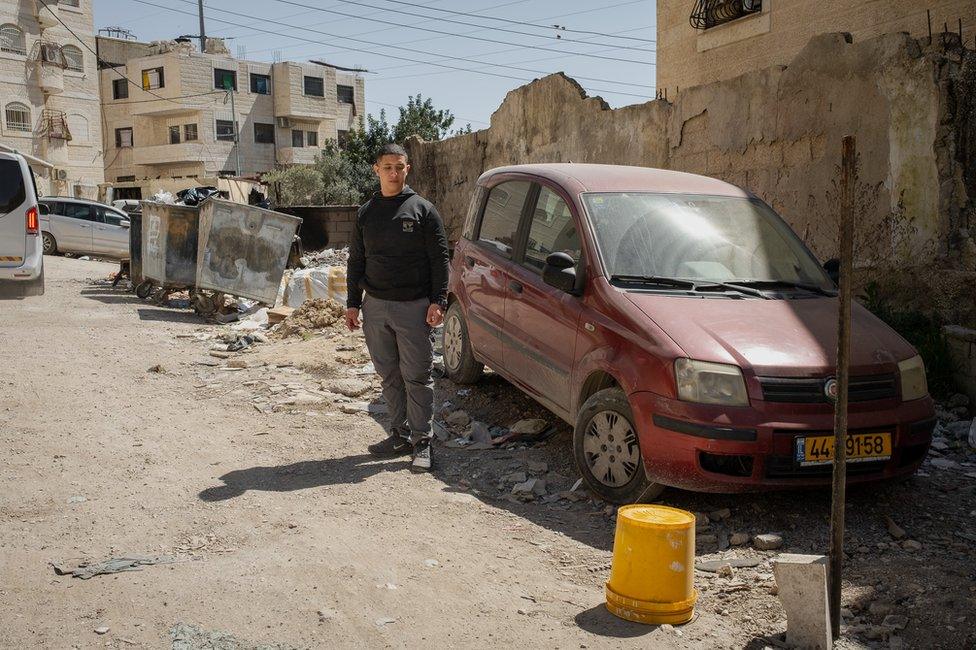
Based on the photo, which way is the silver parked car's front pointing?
to the viewer's right

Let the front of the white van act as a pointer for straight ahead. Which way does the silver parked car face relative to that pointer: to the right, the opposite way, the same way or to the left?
to the right

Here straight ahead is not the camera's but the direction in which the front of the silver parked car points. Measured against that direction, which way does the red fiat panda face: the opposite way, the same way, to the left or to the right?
to the right

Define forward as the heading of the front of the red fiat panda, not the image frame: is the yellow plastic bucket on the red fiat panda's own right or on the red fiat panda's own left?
on the red fiat panda's own right

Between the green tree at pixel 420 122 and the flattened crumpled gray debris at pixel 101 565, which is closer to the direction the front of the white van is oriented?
the green tree

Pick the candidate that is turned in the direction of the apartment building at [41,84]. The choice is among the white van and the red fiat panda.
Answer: the white van

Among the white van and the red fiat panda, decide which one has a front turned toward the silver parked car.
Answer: the white van

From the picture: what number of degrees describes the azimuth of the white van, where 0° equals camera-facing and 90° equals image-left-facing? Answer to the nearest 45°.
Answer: approximately 180°

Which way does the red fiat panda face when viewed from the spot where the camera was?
facing the viewer and to the right of the viewer

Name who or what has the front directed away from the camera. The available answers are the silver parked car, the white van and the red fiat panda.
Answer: the white van

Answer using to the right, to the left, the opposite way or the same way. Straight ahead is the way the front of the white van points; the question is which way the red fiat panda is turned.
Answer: the opposite way
